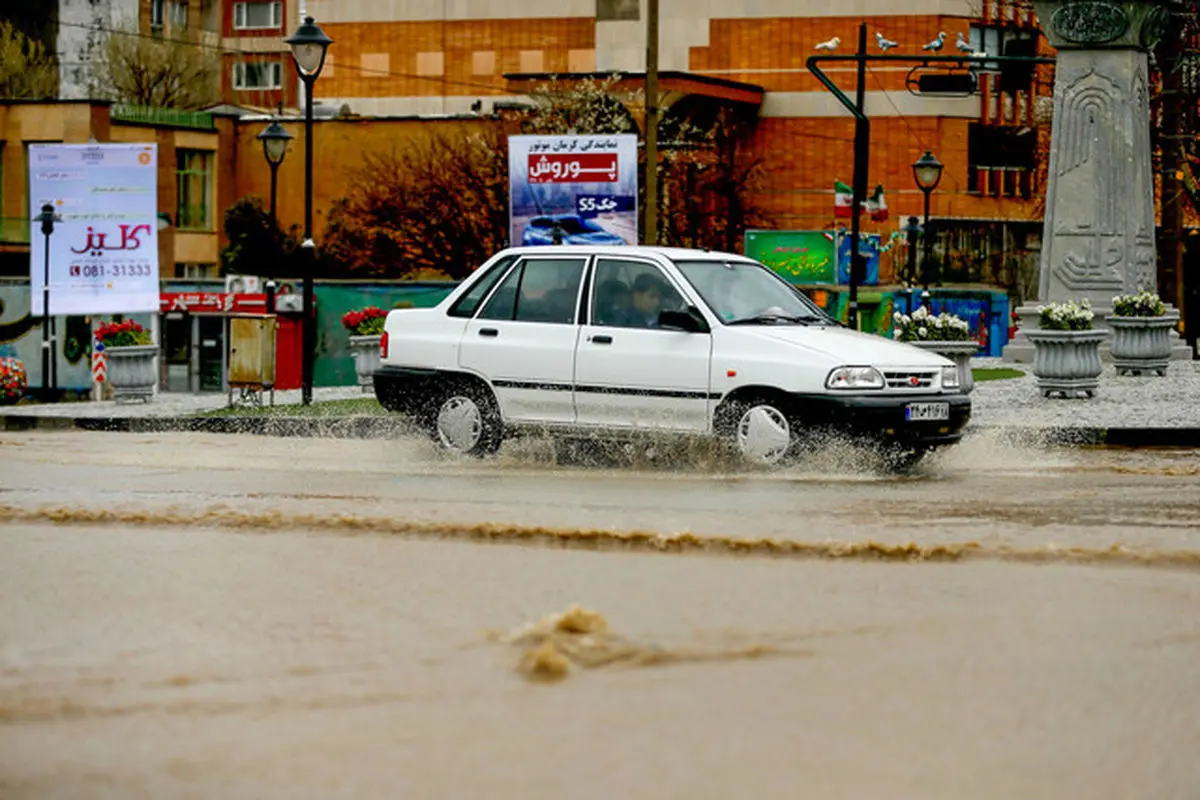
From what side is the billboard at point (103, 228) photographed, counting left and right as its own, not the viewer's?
front

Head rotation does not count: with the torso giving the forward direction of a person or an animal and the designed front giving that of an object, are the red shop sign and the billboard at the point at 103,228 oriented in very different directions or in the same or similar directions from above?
same or similar directions

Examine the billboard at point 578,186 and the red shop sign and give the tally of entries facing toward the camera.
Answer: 2

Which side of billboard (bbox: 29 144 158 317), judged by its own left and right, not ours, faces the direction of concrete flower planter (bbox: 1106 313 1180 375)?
left

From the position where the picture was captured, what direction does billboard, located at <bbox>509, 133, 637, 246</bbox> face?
facing the viewer

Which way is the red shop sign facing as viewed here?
toward the camera

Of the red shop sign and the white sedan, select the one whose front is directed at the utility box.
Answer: the red shop sign

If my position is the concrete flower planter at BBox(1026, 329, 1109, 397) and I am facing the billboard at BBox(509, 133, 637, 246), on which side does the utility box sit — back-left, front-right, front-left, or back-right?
front-left

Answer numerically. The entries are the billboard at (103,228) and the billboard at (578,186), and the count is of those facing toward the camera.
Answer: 2

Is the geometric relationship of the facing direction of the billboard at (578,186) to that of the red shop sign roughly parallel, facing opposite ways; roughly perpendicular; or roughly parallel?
roughly parallel

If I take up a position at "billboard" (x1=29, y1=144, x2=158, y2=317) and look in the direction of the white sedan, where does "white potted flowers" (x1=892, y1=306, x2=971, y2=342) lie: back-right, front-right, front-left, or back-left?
front-left

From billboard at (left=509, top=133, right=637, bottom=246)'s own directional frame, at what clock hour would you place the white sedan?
The white sedan is roughly at 12 o'clock from the billboard.
